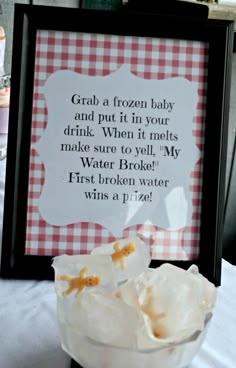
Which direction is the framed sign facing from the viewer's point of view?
toward the camera
